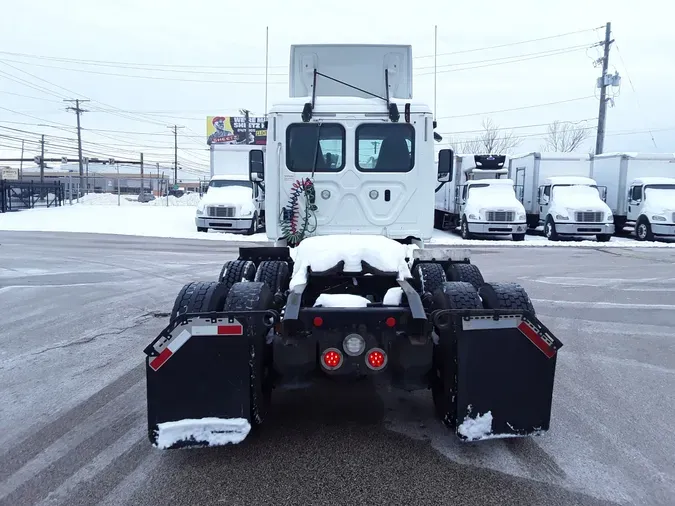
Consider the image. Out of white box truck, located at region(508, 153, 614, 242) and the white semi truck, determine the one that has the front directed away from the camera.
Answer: the white semi truck

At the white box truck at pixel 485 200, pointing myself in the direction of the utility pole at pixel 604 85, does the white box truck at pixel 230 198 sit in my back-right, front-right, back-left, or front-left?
back-left

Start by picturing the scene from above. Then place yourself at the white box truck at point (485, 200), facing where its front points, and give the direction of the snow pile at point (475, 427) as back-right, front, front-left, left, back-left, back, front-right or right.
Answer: front-right

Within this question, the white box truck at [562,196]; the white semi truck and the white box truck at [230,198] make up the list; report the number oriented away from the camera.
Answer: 1

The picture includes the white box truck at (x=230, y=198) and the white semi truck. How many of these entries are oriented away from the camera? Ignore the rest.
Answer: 1

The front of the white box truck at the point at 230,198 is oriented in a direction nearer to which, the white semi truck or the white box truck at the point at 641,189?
the white semi truck

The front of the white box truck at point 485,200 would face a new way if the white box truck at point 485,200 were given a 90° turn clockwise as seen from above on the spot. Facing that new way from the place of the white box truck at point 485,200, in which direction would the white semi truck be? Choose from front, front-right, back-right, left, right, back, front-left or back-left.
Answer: front-left

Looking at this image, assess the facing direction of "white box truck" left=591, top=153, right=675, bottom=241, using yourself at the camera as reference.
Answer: facing the viewer and to the right of the viewer

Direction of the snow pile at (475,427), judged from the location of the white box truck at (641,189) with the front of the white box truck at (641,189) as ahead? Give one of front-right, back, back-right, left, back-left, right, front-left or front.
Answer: front-right

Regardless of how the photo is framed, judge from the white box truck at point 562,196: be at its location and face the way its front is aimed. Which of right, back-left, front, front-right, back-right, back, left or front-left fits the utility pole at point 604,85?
back-left

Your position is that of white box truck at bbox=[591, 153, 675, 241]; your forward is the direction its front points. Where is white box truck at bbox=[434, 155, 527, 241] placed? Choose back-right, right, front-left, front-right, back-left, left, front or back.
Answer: right

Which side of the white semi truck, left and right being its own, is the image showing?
back

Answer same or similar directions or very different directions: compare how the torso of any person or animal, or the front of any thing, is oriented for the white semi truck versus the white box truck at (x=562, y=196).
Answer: very different directions
